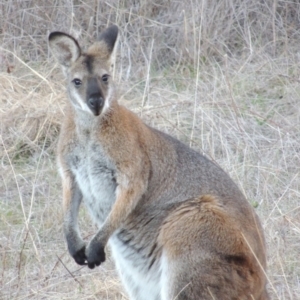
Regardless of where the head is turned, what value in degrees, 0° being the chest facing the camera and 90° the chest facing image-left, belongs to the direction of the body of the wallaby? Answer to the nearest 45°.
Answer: approximately 45°
